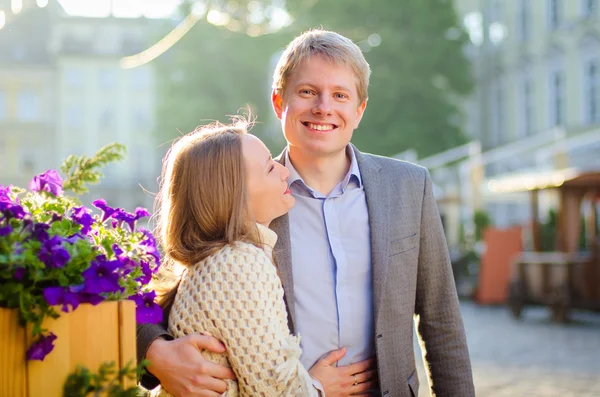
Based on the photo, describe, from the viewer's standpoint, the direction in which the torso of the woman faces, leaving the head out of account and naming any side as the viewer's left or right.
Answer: facing to the right of the viewer

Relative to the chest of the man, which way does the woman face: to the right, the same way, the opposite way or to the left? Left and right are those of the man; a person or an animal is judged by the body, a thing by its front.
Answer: to the left

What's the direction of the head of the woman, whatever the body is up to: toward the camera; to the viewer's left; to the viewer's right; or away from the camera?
to the viewer's right

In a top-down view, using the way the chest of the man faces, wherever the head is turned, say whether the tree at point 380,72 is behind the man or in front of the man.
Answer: behind

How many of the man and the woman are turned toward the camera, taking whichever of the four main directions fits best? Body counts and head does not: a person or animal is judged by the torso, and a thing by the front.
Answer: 1

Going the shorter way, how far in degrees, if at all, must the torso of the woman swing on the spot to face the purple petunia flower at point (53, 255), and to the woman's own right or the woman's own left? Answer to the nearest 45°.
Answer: approximately 135° to the woman's own right

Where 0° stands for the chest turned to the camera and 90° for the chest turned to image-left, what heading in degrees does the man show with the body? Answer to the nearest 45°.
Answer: approximately 0°
